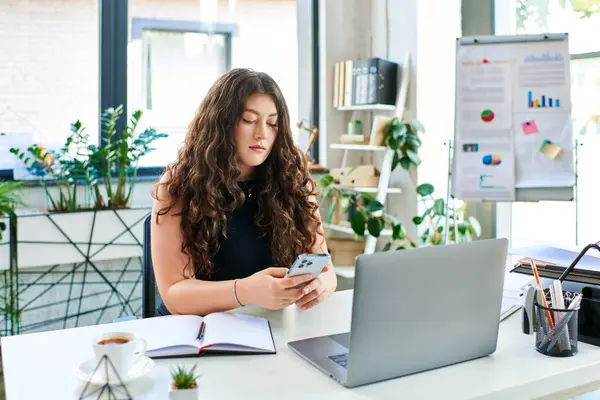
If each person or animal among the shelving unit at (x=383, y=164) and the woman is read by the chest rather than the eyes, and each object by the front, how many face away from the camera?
0

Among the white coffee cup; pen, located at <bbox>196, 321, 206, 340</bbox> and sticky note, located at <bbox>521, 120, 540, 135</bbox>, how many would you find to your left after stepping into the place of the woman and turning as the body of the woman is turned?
1

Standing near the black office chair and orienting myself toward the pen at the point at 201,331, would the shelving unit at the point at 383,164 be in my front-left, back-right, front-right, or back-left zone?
back-left

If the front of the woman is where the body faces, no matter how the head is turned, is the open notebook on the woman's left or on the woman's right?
on the woman's right

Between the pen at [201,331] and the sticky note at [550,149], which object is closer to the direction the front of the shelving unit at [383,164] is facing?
the pen

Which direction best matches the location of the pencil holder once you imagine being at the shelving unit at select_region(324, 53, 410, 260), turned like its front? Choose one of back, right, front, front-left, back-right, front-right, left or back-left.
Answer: front-left

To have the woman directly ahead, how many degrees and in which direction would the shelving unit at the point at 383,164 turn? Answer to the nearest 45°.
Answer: approximately 45° to its left

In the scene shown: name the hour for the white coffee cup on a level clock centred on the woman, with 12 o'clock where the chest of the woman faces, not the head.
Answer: The white coffee cup is roughly at 2 o'clock from the woman.

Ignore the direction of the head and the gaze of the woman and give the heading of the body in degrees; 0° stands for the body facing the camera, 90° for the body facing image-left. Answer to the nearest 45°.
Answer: approximately 315°

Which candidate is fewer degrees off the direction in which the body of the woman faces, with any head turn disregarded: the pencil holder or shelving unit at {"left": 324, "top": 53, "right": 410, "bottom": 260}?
the pencil holder

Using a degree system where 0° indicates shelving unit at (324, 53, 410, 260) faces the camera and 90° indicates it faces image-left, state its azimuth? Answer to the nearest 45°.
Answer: approximately 45°

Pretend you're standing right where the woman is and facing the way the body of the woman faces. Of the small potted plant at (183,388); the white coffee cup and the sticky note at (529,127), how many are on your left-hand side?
1

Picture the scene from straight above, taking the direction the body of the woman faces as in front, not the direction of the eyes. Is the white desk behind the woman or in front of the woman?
in front

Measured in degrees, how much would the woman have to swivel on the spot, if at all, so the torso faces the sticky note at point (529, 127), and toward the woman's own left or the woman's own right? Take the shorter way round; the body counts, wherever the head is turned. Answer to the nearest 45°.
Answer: approximately 90° to the woman's own left

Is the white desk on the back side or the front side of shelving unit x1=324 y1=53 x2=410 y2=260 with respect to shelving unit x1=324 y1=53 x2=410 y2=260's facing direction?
on the front side
